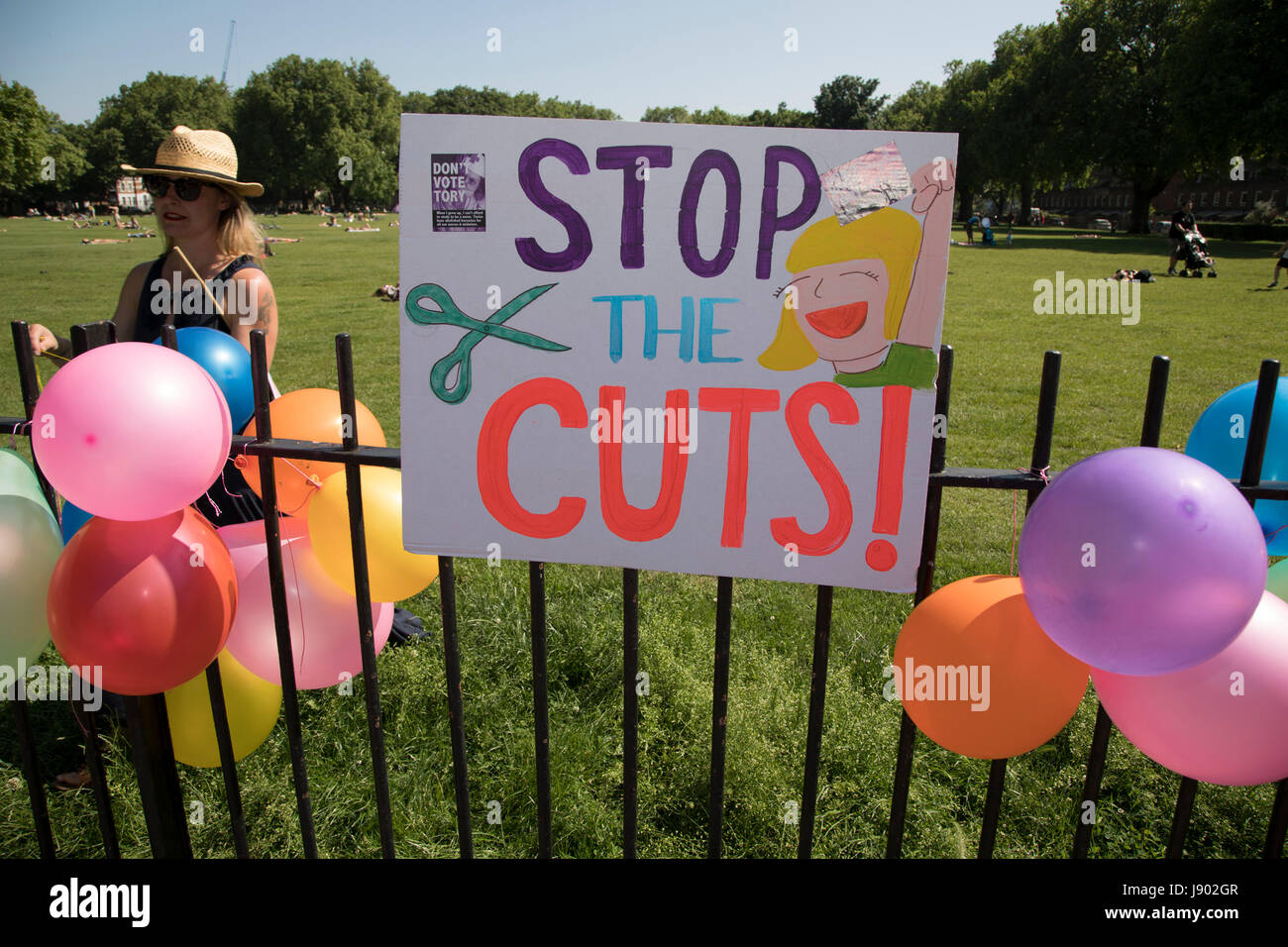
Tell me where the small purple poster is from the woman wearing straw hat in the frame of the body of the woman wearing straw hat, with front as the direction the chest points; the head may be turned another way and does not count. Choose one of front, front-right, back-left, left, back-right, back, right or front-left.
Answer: front-left

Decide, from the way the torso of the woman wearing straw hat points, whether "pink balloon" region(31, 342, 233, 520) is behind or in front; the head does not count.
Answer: in front

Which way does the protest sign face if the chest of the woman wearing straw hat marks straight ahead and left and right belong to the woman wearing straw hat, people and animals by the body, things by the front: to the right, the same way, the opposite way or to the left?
the same way

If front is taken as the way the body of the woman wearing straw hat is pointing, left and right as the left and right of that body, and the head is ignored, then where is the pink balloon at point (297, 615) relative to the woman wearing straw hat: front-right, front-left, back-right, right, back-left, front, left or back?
front-left

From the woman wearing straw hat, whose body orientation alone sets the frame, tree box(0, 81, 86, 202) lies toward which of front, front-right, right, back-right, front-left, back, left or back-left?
back-right

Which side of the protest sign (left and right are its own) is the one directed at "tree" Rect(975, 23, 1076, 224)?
back

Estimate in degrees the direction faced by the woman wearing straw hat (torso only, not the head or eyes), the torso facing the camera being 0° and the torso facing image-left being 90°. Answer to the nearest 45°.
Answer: approximately 45°

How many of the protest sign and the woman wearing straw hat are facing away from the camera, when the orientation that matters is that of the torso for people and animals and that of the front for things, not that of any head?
0

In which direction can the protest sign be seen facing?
toward the camera

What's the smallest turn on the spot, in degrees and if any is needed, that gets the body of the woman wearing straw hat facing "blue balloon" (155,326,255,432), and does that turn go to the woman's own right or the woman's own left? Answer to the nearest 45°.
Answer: approximately 45° to the woman's own left
